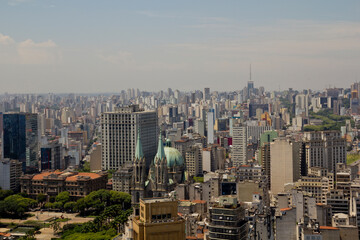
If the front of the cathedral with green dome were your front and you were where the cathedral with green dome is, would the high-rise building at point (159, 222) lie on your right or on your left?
on your left

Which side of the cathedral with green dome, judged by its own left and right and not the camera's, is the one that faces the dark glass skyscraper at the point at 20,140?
right

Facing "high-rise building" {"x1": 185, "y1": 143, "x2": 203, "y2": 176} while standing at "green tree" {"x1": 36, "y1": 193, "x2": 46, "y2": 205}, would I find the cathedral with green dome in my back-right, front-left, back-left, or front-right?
front-right

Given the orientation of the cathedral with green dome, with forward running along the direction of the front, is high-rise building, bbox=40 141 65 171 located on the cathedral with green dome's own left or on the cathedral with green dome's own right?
on the cathedral with green dome's own right

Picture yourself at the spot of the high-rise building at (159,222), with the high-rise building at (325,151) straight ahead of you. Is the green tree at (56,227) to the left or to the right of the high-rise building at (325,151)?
left

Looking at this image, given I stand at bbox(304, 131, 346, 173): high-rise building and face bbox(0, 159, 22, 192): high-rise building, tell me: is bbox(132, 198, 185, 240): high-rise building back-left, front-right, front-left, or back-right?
front-left

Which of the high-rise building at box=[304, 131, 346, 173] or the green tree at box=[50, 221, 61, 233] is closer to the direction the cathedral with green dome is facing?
the green tree

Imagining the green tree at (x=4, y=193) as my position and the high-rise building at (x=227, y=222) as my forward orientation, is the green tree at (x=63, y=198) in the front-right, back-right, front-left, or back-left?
front-left

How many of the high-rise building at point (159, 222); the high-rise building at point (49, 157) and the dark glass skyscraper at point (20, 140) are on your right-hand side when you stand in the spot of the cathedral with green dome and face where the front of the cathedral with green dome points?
2

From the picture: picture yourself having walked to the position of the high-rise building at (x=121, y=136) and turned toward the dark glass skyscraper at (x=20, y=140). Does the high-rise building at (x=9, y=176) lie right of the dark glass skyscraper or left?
left

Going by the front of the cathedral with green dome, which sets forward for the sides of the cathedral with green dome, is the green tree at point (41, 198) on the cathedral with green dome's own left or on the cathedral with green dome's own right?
on the cathedral with green dome's own right

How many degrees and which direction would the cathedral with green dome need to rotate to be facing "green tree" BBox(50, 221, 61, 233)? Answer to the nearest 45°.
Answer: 0° — it already faces it

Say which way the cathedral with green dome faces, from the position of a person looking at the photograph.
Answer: facing the viewer and to the left of the viewer

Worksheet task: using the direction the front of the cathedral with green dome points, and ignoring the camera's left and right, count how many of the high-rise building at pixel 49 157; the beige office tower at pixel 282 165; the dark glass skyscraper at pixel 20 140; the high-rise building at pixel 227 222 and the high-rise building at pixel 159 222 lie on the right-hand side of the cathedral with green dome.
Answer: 2

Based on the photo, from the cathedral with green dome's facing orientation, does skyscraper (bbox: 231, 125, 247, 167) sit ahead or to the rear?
to the rear

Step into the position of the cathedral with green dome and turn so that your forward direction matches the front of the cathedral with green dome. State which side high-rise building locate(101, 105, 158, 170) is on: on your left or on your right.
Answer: on your right
